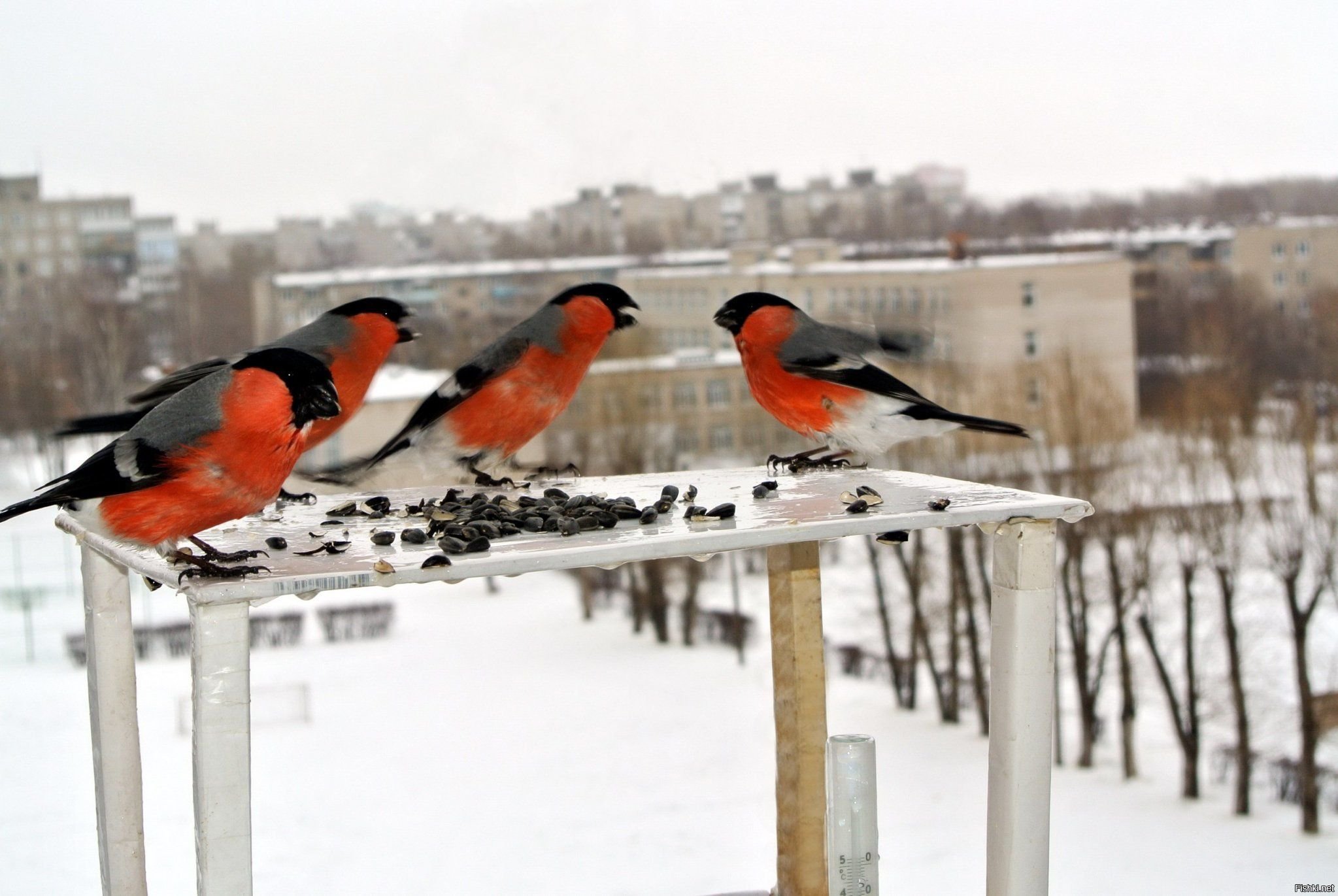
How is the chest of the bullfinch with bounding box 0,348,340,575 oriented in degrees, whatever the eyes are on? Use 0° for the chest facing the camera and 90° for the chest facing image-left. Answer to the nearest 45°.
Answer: approximately 270°

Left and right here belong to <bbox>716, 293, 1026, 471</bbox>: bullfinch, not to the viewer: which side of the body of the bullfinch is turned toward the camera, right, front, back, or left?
left

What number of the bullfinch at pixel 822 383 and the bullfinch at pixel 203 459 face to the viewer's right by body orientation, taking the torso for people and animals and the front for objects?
1

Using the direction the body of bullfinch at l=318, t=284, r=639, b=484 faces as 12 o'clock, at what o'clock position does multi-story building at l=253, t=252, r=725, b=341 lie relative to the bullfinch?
The multi-story building is roughly at 9 o'clock from the bullfinch.

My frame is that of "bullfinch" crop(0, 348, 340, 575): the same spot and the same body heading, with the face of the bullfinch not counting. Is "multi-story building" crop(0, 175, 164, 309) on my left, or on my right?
on my left

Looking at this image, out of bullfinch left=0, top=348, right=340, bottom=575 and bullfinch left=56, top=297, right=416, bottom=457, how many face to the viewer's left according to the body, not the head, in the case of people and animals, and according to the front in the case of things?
0

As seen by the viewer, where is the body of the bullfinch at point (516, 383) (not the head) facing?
to the viewer's right

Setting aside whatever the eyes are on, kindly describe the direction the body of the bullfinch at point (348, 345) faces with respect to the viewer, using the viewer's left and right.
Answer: facing to the right of the viewer
